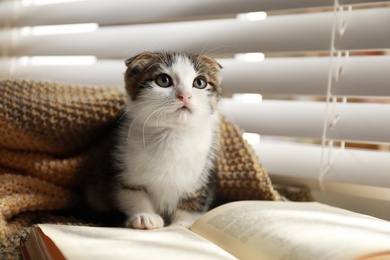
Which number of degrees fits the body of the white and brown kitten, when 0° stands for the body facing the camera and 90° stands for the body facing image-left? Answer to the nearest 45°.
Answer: approximately 0°
